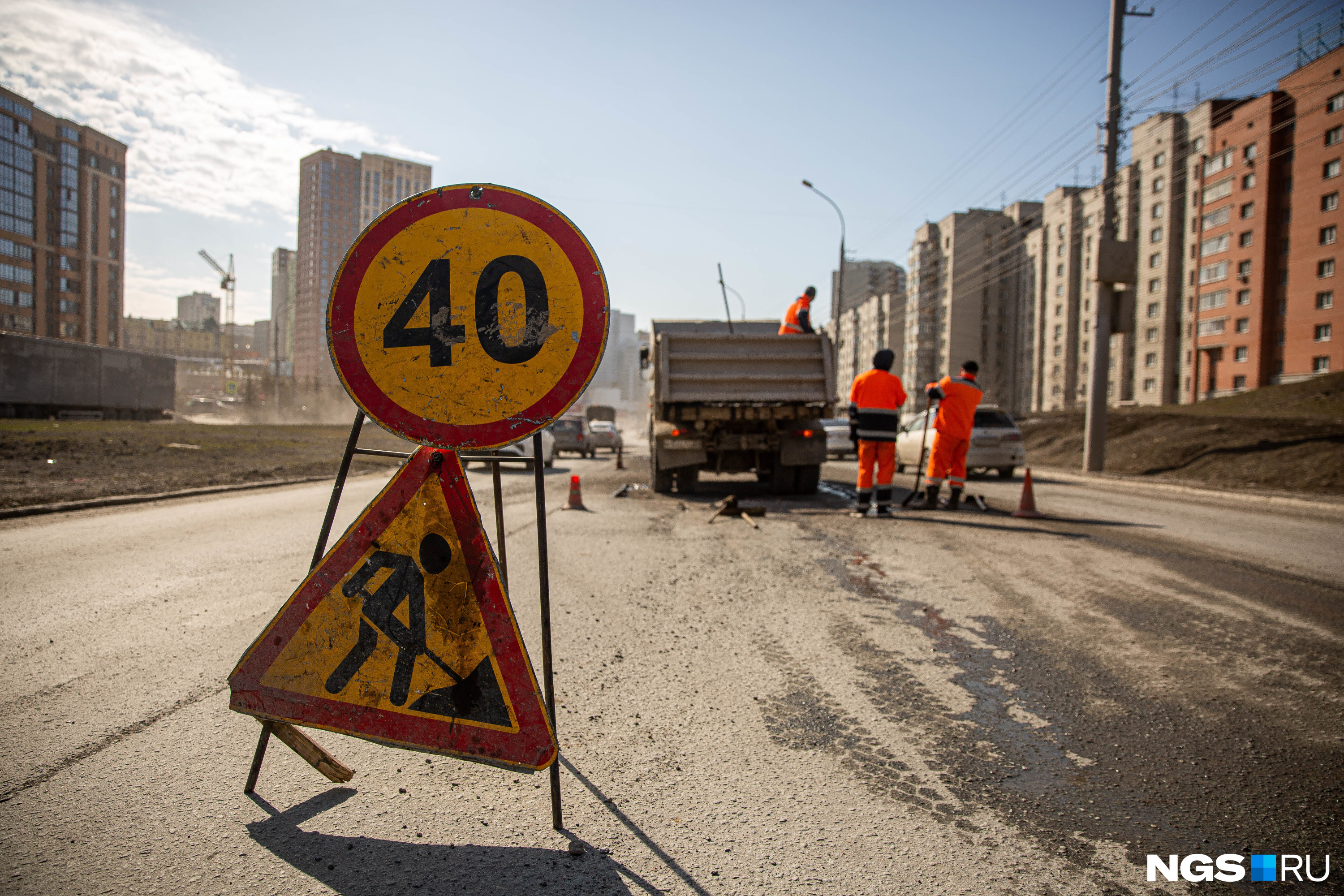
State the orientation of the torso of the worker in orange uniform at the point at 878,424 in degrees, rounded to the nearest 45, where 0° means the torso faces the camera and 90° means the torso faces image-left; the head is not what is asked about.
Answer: approximately 180°

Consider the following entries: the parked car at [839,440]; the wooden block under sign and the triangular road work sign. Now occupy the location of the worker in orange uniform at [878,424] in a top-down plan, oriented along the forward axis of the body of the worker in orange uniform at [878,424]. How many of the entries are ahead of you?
1

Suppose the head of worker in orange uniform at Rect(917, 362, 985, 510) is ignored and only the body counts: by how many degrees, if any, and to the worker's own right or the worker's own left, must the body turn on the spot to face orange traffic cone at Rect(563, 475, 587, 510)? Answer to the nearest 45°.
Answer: approximately 45° to the worker's own left

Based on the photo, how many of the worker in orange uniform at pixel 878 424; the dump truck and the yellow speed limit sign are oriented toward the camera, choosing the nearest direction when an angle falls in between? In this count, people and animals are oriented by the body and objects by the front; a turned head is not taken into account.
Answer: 1

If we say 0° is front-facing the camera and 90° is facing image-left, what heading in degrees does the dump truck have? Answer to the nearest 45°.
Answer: approximately 180°

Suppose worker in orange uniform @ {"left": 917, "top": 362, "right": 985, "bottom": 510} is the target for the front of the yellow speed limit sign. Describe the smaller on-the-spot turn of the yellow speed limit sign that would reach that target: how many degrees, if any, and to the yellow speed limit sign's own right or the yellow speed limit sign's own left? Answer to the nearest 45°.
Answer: approximately 135° to the yellow speed limit sign's own left

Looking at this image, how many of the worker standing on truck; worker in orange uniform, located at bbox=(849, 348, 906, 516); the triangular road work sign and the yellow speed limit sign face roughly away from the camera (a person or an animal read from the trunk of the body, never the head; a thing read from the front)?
1

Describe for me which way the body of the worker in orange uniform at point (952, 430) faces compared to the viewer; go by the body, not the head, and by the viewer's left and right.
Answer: facing away from the viewer and to the left of the viewer

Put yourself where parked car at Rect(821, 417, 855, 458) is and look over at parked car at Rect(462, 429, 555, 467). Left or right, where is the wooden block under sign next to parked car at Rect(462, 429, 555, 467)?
left

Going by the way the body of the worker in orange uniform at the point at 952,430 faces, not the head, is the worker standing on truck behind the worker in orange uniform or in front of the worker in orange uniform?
in front

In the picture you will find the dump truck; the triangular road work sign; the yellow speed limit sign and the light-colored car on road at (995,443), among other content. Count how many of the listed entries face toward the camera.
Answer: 2

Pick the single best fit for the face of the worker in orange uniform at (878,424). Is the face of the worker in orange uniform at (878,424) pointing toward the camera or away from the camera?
away from the camera

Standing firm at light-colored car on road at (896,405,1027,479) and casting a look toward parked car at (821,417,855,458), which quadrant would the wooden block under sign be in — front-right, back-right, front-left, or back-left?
back-left

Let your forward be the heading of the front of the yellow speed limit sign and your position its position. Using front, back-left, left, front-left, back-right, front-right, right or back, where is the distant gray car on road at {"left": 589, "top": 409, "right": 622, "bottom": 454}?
back

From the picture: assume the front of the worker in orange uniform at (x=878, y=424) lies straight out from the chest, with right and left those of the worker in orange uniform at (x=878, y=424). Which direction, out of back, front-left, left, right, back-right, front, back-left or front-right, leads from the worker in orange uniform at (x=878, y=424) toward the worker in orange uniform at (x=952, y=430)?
front-right
